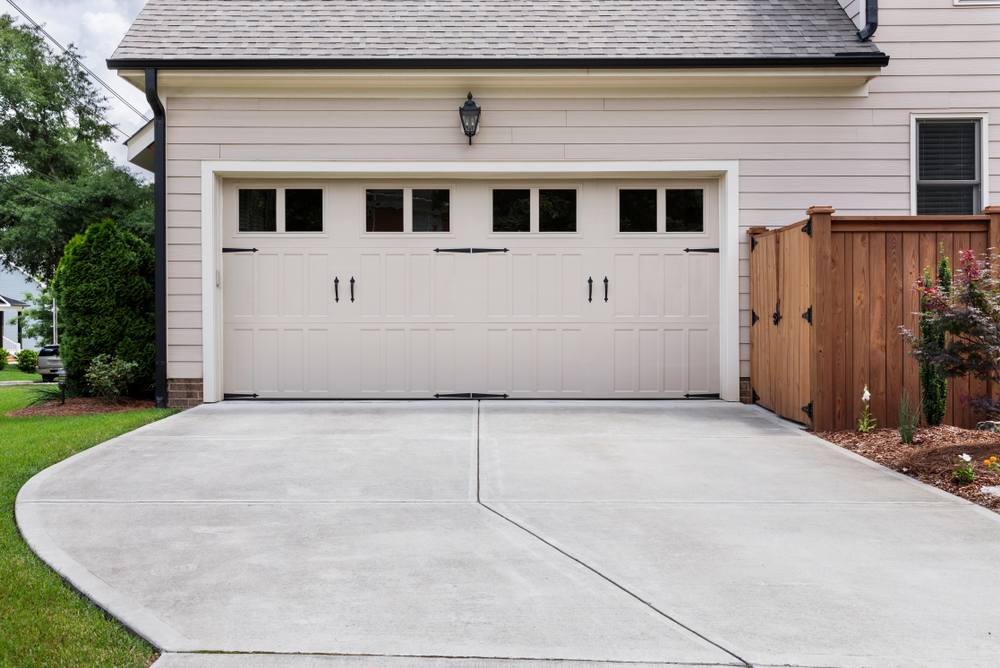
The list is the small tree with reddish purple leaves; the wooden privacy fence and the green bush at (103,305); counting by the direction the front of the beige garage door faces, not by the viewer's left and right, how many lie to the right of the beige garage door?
1

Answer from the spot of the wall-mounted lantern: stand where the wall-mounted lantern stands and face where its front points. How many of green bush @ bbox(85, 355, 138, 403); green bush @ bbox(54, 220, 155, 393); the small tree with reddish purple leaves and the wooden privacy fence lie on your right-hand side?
2

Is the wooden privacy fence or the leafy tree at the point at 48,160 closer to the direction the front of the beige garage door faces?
the wooden privacy fence

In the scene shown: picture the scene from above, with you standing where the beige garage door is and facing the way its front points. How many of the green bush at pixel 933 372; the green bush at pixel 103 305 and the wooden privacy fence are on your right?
1

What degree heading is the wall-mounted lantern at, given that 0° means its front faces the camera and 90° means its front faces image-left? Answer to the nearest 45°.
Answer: approximately 0°

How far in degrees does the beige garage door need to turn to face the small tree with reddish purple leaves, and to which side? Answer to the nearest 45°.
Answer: approximately 45° to its left

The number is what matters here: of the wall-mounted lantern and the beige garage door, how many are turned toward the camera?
2

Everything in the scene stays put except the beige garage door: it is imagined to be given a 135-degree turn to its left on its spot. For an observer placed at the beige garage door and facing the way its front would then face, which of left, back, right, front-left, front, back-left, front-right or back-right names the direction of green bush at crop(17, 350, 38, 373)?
left

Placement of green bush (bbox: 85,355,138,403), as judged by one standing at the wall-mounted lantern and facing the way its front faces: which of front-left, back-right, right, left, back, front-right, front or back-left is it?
right
